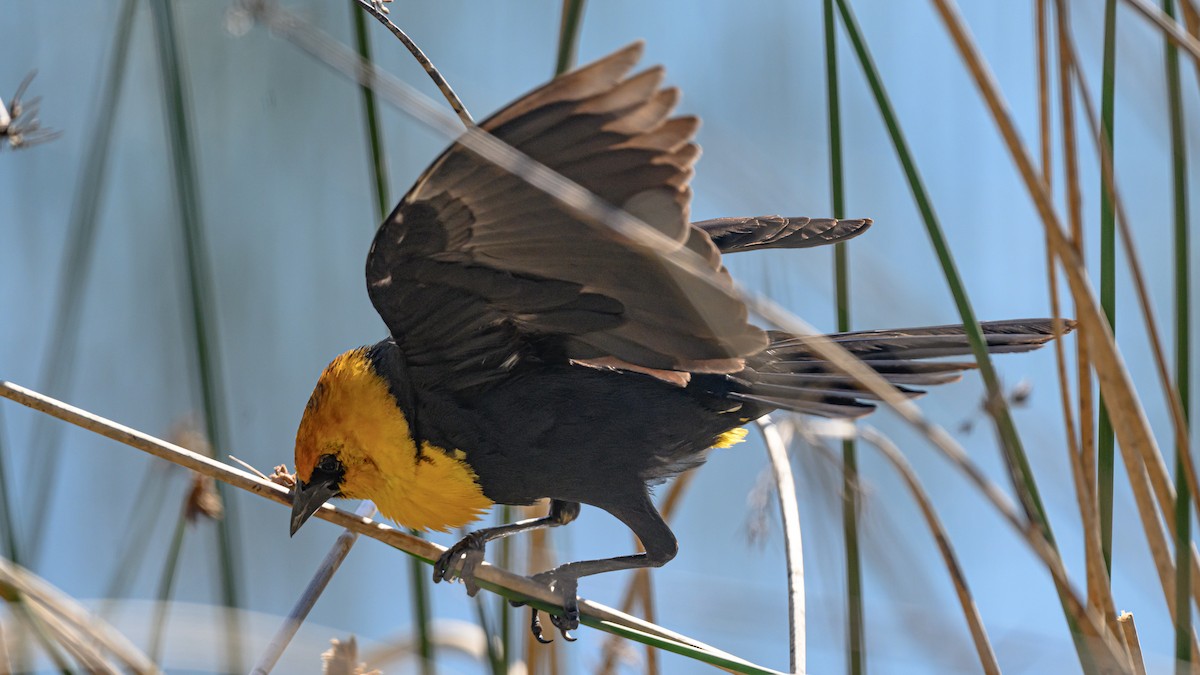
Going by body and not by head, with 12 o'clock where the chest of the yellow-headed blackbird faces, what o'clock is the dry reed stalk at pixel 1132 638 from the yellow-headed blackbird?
The dry reed stalk is roughly at 7 o'clock from the yellow-headed blackbird.

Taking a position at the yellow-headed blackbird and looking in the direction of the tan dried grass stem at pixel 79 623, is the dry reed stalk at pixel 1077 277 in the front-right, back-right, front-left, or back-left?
back-left

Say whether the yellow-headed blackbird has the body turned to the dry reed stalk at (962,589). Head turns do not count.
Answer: no

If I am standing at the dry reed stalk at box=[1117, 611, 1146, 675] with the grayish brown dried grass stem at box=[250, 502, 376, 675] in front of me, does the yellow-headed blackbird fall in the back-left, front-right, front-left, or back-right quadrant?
front-right

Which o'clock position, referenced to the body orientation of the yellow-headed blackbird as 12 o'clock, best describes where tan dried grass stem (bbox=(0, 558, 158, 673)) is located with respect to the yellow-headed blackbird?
The tan dried grass stem is roughly at 11 o'clock from the yellow-headed blackbird.

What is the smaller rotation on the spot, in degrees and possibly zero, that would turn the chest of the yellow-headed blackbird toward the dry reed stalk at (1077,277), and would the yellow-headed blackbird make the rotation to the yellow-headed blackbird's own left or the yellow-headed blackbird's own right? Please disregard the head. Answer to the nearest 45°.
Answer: approximately 135° to the yellow-headed blackbird's own left

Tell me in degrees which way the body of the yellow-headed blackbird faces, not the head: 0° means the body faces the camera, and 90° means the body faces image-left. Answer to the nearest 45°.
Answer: approximately 90°
